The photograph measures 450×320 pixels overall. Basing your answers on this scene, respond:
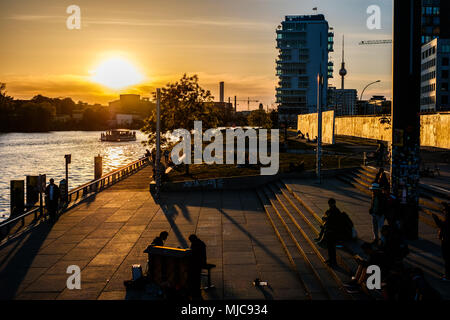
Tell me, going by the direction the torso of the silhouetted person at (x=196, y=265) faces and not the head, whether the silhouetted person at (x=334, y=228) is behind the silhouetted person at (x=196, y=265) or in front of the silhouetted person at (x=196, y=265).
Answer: behind

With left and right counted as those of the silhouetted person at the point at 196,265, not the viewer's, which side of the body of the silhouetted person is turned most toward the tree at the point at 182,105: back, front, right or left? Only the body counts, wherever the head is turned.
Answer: right

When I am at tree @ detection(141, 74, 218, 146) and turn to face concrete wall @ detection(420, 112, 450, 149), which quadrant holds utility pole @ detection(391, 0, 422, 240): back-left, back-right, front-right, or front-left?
front-right

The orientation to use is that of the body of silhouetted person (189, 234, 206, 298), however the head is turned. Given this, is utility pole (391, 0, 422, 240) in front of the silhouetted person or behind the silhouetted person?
behind

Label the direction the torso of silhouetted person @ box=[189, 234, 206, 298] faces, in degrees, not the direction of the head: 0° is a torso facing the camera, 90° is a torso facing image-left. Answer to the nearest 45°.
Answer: approximately 90°

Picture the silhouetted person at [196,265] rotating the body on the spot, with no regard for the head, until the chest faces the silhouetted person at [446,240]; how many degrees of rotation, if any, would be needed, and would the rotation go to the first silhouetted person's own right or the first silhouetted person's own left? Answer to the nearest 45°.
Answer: approximately 180°

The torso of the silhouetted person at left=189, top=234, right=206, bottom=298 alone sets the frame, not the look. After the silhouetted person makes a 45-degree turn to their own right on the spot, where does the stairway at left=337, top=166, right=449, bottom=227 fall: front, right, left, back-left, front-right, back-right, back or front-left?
right

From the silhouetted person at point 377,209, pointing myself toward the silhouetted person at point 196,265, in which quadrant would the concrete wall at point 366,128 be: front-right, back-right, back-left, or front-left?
back-right
